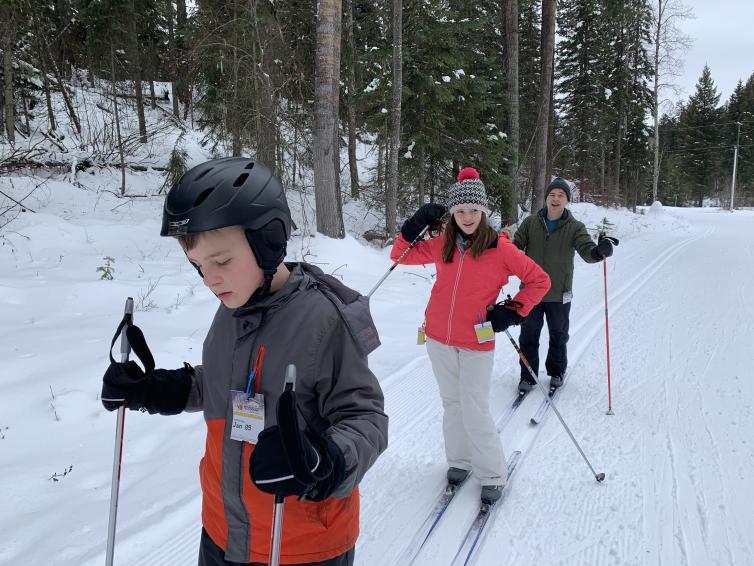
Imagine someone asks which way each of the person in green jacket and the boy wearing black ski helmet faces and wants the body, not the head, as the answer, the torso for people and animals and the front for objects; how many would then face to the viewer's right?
0

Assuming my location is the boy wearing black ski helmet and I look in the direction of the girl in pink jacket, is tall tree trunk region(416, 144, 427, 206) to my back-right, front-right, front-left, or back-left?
front-left

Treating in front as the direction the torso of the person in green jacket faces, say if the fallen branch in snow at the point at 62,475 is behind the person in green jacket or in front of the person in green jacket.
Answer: in front

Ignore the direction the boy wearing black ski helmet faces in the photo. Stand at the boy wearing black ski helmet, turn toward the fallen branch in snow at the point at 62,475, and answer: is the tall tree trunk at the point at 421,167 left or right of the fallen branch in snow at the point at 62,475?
right

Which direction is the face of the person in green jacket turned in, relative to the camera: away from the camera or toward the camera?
toward the camera

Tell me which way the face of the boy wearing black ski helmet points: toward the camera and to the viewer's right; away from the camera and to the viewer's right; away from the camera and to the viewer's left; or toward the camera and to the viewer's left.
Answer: toward the camera and to the viewer's left

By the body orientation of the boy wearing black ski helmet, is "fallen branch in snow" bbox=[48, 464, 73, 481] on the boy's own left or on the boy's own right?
on the boy's own right

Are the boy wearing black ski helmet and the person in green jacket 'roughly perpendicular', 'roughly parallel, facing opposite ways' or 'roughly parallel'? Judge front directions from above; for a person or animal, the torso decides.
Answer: roughly parallel

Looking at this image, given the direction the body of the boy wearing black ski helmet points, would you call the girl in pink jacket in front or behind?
behind

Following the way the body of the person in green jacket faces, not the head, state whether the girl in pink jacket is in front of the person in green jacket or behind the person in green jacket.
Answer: in front

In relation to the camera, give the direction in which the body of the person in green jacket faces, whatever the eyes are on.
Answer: toward the camera

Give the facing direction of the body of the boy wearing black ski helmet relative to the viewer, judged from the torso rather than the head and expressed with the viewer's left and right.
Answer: facing the viewer and to the left of the viewer
